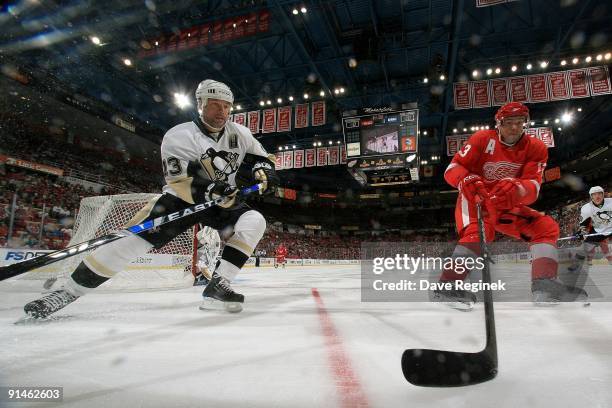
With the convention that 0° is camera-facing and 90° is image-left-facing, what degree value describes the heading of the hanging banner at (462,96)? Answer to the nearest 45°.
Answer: approximately 0°

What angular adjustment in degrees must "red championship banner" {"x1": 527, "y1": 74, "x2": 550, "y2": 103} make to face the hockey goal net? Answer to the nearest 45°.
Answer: approximately 45° to its right

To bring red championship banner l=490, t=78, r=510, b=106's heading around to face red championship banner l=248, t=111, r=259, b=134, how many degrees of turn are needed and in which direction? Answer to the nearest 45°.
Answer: approximately 90° to its right

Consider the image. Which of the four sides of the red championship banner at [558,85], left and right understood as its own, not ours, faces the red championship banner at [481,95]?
right

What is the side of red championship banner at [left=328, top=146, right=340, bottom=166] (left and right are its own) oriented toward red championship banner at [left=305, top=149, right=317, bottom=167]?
right

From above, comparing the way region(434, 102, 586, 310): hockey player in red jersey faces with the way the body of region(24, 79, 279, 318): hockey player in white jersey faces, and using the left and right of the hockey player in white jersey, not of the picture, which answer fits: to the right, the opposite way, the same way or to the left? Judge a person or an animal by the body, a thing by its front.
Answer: to the right

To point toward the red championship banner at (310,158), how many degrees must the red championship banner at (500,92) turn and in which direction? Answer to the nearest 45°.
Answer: approximately 90° to its right

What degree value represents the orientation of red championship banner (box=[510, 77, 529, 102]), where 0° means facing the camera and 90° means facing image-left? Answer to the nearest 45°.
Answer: approximately 0°
